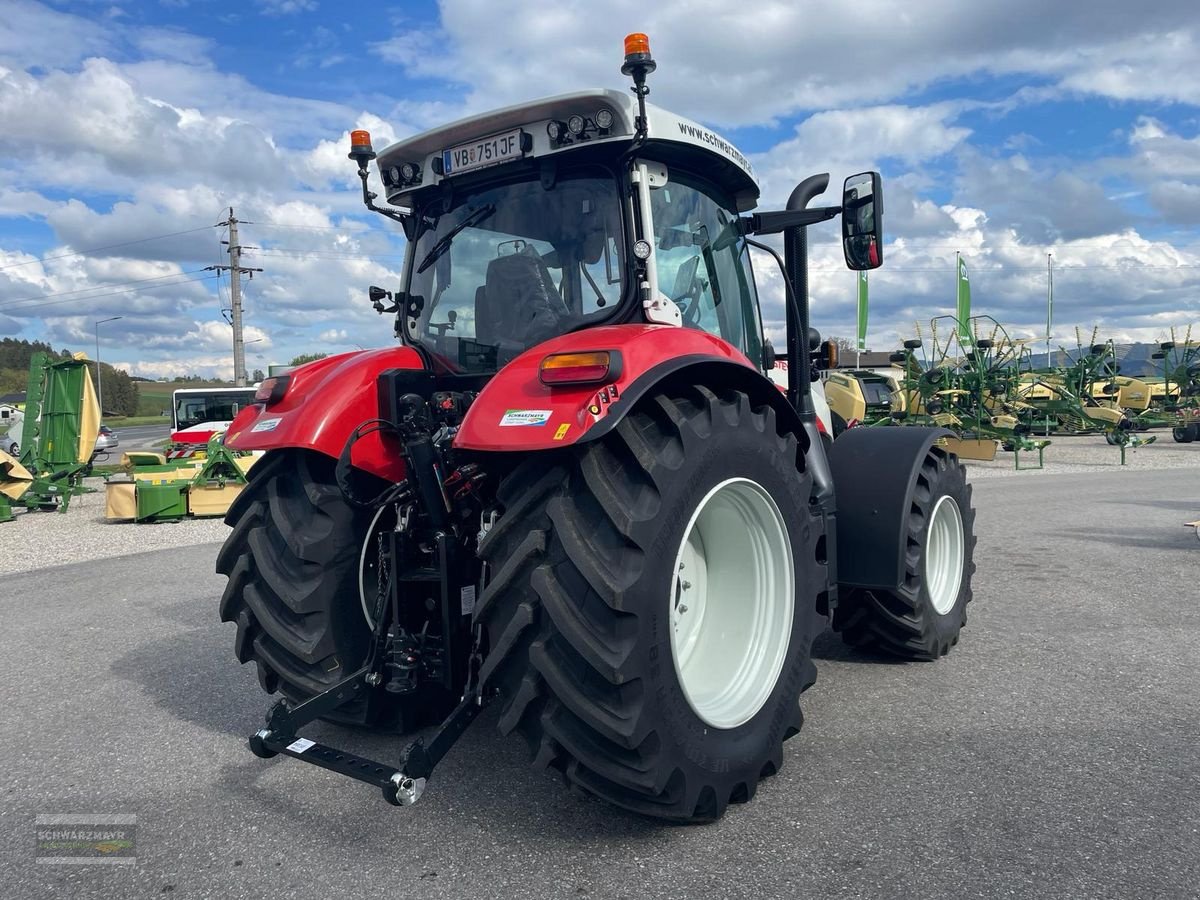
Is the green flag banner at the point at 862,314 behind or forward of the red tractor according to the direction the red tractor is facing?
forward

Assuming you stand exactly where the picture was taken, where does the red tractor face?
facing away from the viewer and to the right of the viewer

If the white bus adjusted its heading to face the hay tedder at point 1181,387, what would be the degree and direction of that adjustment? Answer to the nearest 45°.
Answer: approximately 135° to its left

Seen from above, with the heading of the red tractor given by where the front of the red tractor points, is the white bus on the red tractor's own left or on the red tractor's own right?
on the red tractor's own left

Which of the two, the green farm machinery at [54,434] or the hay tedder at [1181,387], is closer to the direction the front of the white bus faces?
the green farm machinery

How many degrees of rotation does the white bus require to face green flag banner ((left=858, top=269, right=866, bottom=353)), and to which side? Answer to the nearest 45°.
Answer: approximately 135° to its left

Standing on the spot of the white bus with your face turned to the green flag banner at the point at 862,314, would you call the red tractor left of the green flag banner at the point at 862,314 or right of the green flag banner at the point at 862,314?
right

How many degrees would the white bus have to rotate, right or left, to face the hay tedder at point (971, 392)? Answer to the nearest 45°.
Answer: approximately 135° to its left

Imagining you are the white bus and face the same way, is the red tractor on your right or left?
on your left

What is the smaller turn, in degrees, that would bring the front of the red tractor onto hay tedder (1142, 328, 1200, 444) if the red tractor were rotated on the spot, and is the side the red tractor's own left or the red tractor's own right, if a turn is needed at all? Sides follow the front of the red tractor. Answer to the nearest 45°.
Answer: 0° — it already faces it

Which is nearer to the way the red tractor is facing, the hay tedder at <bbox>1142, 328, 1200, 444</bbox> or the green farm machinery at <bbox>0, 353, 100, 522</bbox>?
the hay tedder

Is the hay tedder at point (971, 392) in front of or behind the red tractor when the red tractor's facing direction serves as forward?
in front

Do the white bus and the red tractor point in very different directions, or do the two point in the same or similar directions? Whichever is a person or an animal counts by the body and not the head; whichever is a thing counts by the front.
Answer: very different directions
